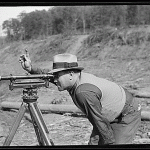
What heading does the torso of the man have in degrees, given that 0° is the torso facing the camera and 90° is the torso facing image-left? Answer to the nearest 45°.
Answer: approximately 90°

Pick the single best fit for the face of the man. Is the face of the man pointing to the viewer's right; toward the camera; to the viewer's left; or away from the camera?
to the viewer's left

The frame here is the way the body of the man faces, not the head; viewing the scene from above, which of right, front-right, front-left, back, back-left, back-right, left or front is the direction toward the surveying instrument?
front
